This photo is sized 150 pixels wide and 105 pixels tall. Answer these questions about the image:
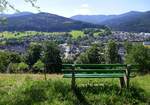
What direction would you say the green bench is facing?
away from the camera

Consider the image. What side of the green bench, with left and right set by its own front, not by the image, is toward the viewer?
back
